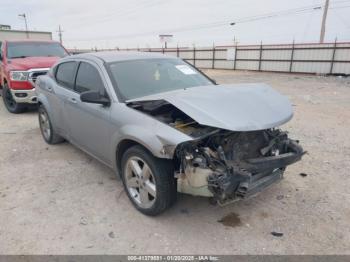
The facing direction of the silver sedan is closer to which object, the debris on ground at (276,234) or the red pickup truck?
the debris on ground

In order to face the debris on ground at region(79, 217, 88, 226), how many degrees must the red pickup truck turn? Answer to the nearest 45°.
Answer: approximately 45° to its right

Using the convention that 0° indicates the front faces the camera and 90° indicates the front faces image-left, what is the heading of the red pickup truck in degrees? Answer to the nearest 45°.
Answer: approximately 315°
